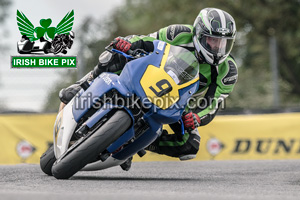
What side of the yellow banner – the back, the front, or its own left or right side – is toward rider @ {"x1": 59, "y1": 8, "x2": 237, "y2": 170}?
front

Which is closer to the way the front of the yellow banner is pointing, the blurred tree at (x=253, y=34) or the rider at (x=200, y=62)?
the rider

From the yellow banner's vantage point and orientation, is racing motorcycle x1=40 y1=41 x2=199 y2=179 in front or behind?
in front

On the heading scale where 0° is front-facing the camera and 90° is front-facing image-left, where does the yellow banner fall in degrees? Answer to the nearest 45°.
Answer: approximately 0°

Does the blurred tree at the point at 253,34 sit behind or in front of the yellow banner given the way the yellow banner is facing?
behind
